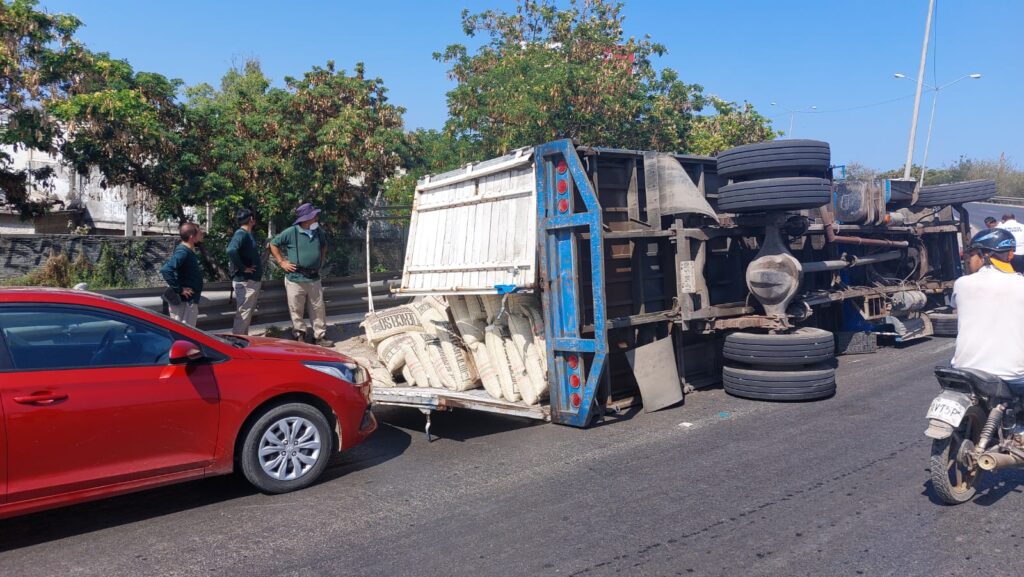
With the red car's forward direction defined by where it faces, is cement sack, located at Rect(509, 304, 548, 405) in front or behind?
in front

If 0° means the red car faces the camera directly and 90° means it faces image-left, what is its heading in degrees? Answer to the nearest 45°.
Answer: approximately 270°

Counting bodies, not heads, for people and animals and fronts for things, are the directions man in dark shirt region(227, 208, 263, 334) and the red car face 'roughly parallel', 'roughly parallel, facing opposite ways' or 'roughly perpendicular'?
roughly parallel

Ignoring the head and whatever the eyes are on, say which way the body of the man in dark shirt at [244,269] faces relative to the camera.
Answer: to the viewer's right

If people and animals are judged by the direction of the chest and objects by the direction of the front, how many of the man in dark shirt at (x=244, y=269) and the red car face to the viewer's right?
2

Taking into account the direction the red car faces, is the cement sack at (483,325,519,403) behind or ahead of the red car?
ahead

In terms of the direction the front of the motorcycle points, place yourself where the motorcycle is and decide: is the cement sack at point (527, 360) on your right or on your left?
on your left

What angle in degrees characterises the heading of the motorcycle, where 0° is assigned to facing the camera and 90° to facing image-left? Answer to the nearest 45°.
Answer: approximately 225°

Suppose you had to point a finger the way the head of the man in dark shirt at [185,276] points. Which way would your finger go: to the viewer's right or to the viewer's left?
to the viewer's right
